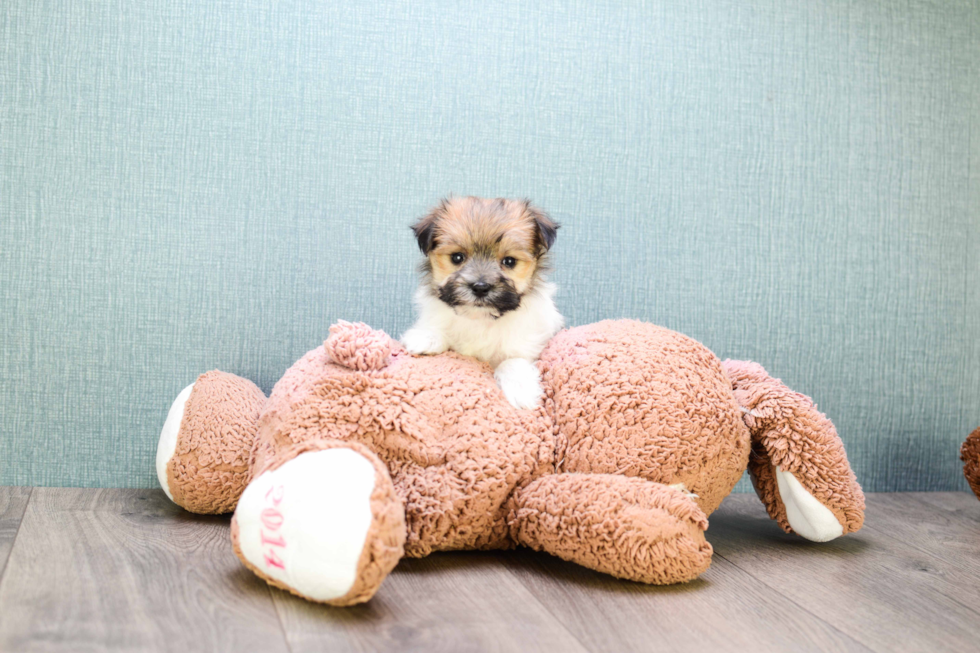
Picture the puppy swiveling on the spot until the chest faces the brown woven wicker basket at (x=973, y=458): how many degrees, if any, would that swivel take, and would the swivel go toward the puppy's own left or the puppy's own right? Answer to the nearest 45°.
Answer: approximately 90° to the puppy's own left

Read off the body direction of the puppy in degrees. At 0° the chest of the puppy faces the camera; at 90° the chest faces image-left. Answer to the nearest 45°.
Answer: approximately 0°
